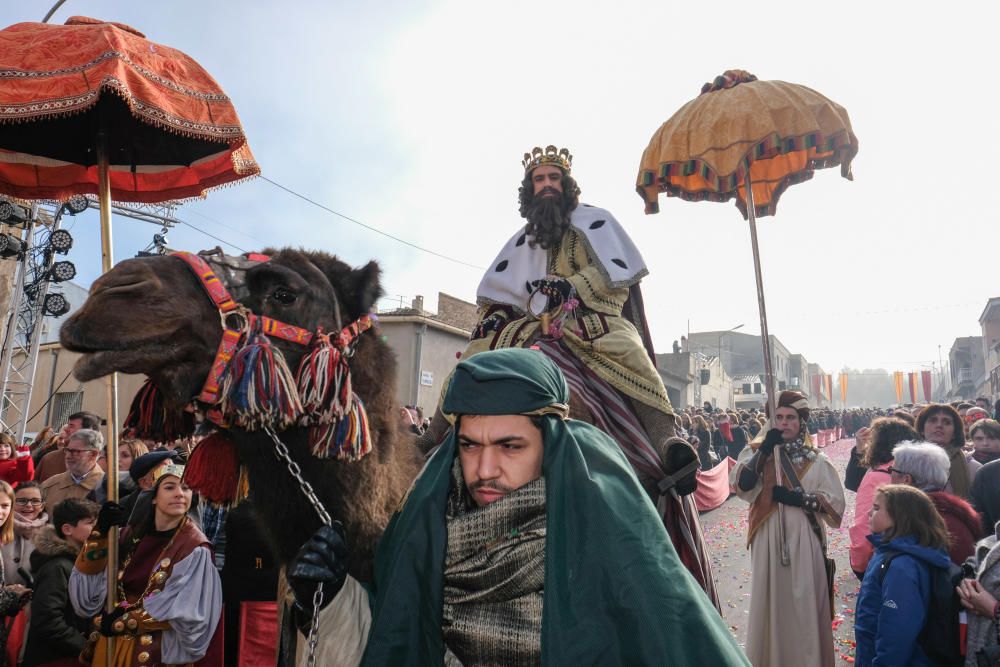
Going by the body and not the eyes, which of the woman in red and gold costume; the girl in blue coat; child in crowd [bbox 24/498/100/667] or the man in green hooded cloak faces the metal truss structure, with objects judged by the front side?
the girl in blue coat

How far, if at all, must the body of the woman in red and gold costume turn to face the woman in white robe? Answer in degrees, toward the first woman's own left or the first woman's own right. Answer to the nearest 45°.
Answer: approximately 135° to the first woman's own left

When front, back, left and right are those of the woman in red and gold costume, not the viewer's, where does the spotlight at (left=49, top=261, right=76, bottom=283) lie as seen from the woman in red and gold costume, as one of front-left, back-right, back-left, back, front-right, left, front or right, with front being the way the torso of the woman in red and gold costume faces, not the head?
back-right

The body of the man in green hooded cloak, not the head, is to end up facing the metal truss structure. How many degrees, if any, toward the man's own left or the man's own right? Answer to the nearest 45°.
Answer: approximately 90° to the man's own right

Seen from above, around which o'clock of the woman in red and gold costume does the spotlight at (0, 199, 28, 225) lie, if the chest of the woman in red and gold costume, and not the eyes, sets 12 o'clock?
The spotlight is roughly at 4 o'clock from the woman in red and gold costume.

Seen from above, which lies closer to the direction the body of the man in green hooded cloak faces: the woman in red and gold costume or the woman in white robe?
the woman in red and gold costume

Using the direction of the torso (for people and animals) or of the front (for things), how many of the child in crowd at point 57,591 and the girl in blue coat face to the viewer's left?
1

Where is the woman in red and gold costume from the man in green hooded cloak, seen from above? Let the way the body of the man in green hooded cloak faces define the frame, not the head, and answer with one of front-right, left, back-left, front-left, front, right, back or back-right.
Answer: right

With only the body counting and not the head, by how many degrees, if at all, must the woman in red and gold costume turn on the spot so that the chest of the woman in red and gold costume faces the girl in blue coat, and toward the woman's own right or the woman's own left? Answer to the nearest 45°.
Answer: approximately 135° to the woman's own left

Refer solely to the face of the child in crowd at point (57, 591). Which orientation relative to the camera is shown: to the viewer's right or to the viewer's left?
to the viewer's right

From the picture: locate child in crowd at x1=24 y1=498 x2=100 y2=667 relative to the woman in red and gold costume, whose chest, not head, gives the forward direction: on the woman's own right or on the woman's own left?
on the woman's own right

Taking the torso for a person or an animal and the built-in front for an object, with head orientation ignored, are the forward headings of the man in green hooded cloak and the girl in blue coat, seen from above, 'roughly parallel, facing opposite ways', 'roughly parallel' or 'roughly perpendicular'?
roughly perpendicular

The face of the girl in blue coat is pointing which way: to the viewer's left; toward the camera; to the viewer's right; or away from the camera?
to the viewer's left

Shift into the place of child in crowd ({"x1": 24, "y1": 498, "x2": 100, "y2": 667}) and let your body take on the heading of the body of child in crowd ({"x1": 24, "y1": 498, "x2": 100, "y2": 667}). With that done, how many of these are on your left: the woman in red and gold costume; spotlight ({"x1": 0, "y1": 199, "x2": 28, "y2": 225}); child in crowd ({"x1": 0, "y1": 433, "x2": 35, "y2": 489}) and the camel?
2

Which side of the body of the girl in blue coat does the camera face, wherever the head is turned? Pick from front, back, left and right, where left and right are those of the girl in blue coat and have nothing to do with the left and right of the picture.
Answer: left

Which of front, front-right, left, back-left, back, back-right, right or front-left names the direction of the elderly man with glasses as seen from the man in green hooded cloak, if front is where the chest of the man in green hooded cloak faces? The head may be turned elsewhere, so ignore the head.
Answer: right

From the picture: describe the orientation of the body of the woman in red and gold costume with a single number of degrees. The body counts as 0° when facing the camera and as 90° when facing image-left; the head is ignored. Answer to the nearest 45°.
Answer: approximately 45°
